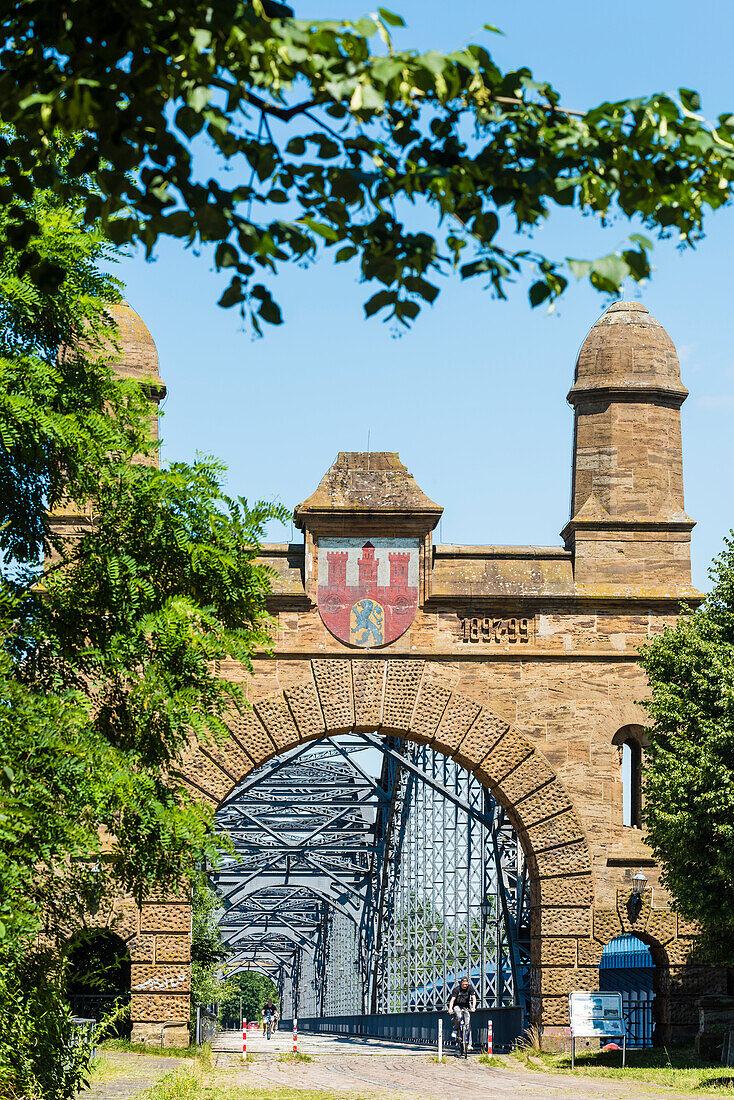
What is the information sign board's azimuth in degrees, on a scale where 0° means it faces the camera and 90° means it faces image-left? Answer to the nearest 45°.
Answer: approximately 0°

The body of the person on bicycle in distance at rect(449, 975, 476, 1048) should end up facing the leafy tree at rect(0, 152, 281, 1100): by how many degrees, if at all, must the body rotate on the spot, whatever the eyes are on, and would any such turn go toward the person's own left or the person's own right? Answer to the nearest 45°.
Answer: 0° — they already face it

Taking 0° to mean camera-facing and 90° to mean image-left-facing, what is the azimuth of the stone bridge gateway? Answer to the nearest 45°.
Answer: approximately 0°

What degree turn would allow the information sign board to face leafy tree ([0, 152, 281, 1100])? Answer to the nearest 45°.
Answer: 0° — it already faces it
